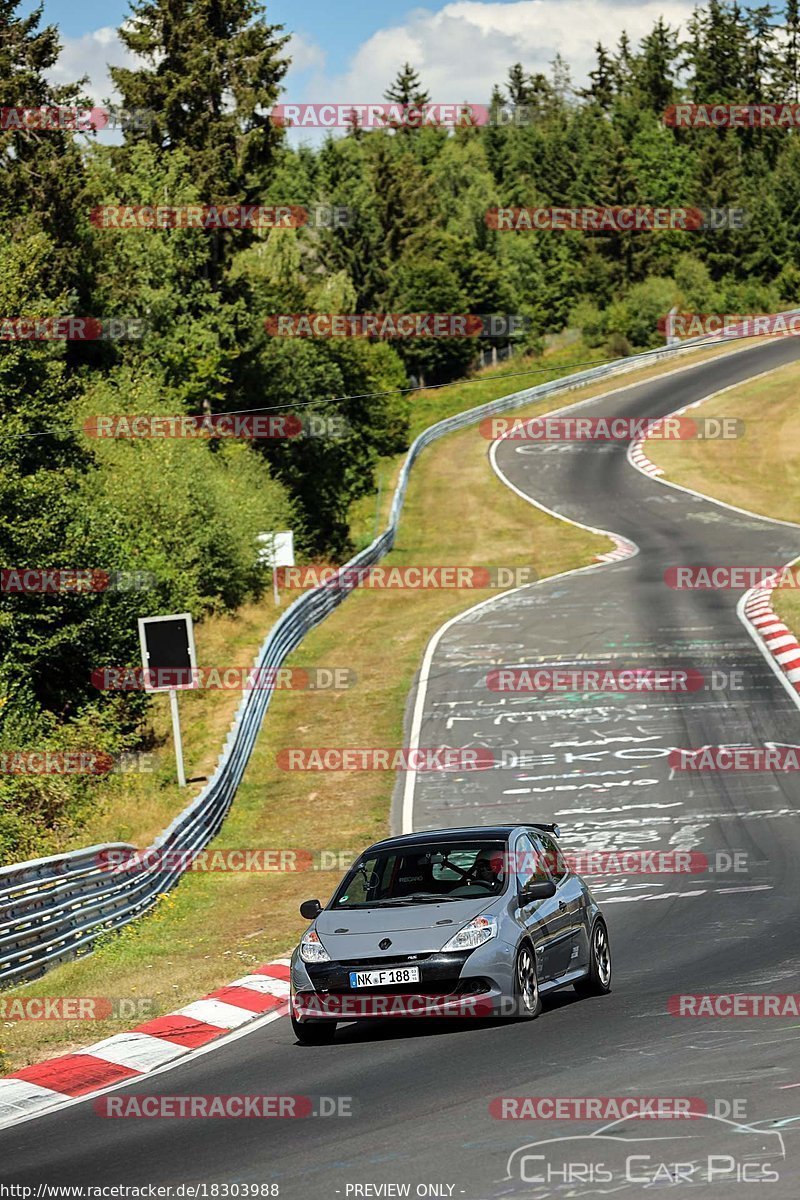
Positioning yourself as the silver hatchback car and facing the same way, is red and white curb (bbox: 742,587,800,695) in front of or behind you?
behind

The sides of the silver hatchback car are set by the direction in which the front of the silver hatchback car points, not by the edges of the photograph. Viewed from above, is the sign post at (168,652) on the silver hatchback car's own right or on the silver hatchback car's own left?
on the silver hatchback car's own right

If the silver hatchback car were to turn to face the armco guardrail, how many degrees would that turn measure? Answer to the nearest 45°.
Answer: approximately 90° to its right

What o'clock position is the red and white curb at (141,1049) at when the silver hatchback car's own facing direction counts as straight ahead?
The red and white curb is roughly at 2 o'clock from the silver hatchback car.

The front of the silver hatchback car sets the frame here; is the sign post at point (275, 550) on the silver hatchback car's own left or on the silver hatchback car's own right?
on the silver hatchback car's own right

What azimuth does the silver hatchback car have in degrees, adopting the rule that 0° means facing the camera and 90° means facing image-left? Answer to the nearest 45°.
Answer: approximately 45°

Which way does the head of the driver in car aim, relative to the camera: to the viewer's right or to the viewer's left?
to the viewer's left
